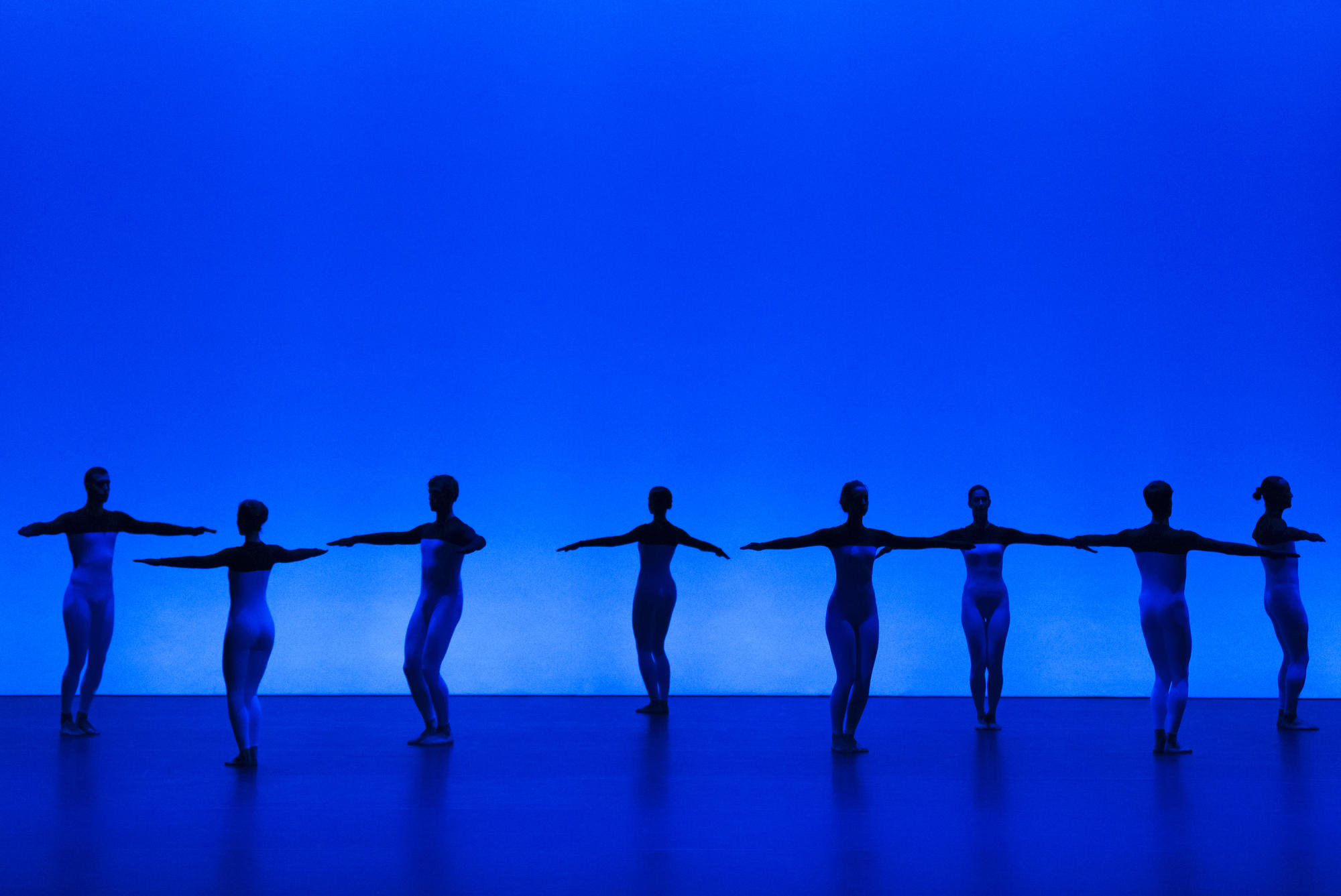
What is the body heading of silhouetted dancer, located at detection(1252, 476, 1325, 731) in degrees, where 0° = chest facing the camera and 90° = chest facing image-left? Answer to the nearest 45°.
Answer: approximately 270°

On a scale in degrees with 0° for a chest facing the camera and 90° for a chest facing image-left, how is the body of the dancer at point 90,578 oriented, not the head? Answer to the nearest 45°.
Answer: approximately 315°

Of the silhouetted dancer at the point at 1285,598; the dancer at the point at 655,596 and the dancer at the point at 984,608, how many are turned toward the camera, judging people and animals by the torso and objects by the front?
1

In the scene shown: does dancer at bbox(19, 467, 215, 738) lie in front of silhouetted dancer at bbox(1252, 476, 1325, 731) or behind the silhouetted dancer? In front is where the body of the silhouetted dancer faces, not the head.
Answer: behind

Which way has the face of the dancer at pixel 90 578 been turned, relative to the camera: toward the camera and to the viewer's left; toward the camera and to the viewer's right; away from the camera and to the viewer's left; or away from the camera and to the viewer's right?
toward the camera and to the viewer's right

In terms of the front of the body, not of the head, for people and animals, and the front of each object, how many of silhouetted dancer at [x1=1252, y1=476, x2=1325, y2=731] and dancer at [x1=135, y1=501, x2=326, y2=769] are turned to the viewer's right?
1

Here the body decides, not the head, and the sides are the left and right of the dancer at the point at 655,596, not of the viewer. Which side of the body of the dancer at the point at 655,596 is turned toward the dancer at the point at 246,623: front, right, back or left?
left

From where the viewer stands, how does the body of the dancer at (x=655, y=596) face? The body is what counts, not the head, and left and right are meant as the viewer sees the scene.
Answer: facing away from the viewer and to the left of the viewer
